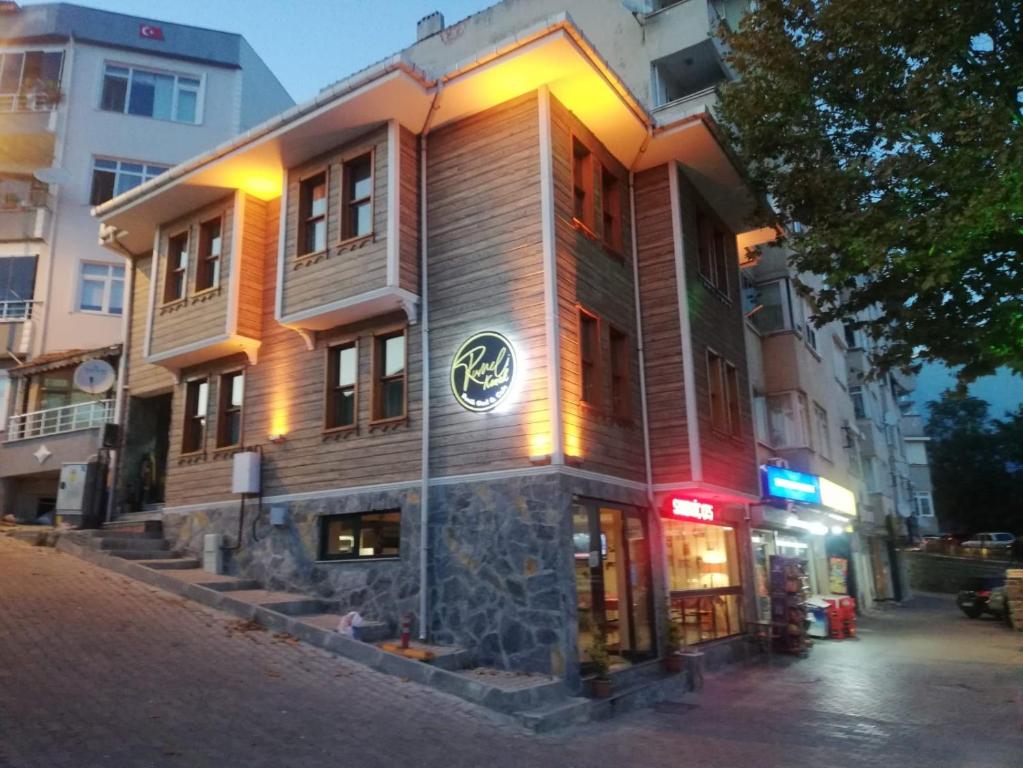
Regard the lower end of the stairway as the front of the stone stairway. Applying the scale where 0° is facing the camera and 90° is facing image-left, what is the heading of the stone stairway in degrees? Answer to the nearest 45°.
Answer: approximately 315°

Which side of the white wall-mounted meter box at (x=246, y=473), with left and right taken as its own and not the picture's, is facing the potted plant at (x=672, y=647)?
left

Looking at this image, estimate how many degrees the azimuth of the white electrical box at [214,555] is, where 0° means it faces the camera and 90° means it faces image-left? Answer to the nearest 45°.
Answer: approximately 45°

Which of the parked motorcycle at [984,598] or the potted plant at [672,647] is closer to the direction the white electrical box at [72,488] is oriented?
the potted plant

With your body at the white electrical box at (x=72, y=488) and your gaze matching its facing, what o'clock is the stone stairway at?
The stone stairway is roughly at 11 o'clock from the white electrical box.

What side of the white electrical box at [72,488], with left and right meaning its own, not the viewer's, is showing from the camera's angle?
front

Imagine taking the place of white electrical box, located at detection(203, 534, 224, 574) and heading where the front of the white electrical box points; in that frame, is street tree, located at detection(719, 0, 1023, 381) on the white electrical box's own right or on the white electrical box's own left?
on the white electrical box's own left

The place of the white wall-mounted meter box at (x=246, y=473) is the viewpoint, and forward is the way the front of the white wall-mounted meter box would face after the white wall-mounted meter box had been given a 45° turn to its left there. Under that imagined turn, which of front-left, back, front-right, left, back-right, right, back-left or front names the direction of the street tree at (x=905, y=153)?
front-left

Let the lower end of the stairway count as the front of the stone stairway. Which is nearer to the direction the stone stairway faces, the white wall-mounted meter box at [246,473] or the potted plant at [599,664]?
the potted plant

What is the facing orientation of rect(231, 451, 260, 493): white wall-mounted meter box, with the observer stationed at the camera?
facing the viewer and to the left of the viewer

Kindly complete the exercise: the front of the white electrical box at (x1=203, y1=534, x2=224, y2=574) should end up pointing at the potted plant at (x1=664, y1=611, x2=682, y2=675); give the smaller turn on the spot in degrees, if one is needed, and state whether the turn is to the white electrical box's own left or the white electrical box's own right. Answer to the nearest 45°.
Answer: approximately 90° to the white electrical box's own left

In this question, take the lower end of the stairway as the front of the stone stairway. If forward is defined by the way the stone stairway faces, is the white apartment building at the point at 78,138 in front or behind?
behind

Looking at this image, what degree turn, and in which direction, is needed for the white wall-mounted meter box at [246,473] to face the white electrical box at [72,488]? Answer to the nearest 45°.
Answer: approximately 90° to its right

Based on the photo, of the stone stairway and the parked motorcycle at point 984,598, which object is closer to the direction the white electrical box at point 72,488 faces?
the stone stairway

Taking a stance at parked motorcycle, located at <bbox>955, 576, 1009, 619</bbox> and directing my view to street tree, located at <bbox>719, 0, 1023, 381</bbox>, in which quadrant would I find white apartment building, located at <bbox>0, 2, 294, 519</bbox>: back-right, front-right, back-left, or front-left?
front-right
